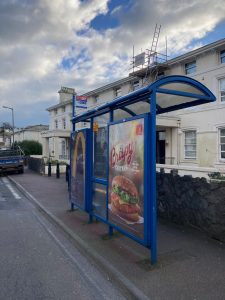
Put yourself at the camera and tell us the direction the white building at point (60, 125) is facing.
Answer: facing the viewer and to the left of the viewer

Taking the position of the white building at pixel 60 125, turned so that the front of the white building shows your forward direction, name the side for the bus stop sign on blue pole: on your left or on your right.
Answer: on your left

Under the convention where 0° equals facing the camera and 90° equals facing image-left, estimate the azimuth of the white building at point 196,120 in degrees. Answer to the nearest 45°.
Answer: approximately 45°

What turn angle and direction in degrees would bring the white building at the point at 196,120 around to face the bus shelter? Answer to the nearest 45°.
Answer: approximately 45° to its left

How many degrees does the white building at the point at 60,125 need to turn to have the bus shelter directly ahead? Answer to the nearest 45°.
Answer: approximately 45° to its left

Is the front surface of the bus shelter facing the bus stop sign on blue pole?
no

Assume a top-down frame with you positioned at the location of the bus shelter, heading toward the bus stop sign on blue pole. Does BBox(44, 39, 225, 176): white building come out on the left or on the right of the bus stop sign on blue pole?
right
